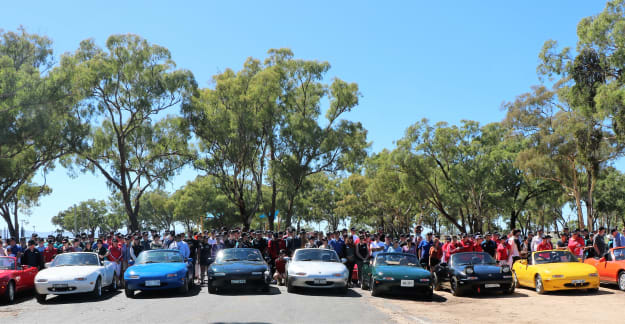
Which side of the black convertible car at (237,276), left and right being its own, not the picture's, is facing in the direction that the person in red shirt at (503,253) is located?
left

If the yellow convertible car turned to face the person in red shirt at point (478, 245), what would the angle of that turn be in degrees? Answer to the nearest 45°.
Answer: approximately 180°

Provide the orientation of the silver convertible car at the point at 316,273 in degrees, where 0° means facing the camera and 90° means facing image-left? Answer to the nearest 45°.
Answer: approximately 0°

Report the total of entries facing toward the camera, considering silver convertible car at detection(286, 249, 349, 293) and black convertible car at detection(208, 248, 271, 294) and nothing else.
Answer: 2

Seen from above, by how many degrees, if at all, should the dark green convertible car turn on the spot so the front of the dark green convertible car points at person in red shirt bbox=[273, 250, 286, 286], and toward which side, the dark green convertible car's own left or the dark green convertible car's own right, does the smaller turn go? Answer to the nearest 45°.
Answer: approximately 135° to the dark green convertible car's own right

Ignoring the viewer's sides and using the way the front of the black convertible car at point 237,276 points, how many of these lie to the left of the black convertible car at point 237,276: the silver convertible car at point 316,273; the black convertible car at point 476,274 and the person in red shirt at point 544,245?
3

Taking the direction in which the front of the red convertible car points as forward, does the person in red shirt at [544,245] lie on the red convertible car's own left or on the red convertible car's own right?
on the red convertible car's own left

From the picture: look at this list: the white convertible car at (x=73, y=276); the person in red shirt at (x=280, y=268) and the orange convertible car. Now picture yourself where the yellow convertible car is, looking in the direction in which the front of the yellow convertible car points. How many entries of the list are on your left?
1

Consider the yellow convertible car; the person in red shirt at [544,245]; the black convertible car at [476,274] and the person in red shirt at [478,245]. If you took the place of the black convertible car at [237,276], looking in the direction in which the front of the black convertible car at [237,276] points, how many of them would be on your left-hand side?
4

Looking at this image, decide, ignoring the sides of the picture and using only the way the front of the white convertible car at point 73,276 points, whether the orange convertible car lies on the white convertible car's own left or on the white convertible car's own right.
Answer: on the white convertible car's own left

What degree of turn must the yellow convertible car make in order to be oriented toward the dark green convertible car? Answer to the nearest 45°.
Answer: approximately 90° to its right

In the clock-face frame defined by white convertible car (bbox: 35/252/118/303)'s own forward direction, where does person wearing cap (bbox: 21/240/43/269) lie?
The person wearing cap is roughly at 4 o'clock from the white convertible car.

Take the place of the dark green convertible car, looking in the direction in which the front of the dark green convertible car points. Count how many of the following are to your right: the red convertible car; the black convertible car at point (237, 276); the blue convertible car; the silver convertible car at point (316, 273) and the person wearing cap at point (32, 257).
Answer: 5

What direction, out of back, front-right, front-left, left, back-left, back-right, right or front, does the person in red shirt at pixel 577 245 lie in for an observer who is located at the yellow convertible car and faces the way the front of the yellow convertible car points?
back-left

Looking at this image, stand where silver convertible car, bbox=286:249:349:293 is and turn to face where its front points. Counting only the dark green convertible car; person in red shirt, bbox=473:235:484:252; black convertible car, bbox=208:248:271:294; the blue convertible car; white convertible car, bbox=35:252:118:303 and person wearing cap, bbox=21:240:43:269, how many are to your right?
4
